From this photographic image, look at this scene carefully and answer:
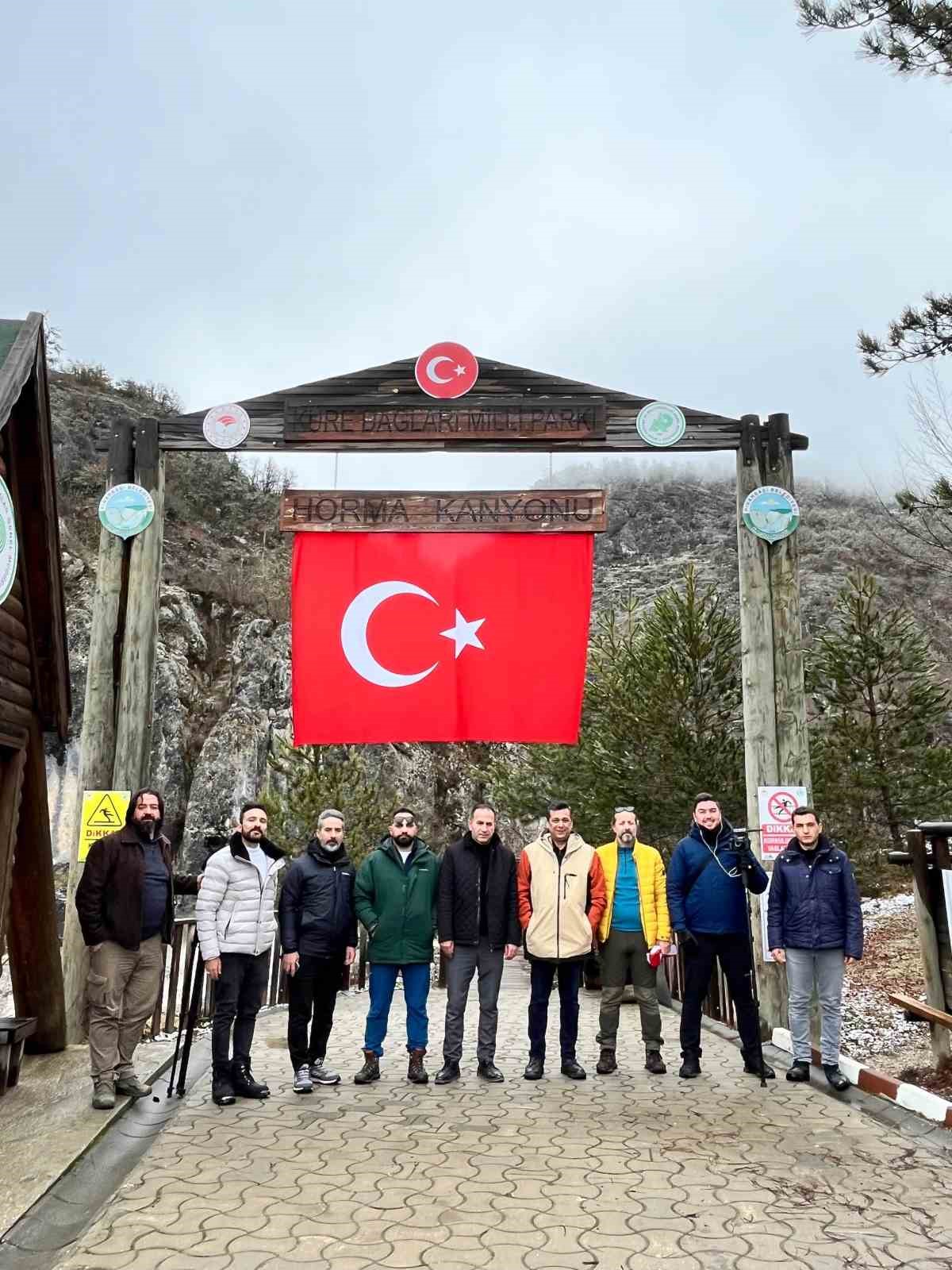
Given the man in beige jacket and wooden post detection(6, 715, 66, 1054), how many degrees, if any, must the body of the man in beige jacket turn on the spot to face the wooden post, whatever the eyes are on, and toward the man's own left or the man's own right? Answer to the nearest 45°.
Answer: approximately 90° to the man's own right

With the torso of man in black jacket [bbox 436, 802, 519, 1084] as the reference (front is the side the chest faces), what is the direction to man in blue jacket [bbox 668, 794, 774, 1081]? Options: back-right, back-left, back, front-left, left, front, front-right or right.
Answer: left

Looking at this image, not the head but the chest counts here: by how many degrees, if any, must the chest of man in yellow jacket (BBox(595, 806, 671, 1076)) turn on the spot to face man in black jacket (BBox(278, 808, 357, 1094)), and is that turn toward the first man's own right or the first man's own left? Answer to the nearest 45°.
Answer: approximately 45° to the first man's own right

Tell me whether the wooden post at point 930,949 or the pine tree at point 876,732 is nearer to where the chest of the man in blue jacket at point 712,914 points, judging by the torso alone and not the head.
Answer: the wooden post

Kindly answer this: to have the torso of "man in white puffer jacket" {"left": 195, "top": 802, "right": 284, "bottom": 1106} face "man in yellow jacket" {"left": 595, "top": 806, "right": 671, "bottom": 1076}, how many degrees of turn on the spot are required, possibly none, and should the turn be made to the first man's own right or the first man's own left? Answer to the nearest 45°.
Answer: approximately 45° to the first man's own left

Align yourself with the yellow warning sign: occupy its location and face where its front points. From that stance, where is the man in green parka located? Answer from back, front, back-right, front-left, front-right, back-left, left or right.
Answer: front-left

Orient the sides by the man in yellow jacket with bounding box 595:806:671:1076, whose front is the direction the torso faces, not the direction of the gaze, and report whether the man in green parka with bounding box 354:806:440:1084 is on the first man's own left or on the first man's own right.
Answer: on the first man's own right
